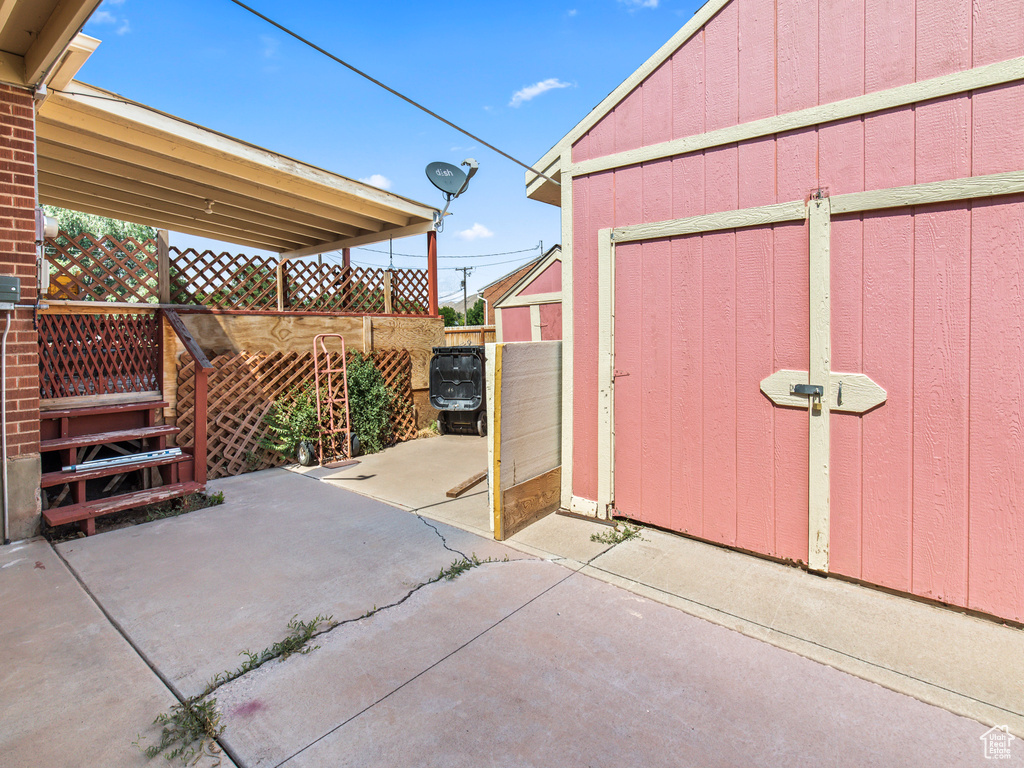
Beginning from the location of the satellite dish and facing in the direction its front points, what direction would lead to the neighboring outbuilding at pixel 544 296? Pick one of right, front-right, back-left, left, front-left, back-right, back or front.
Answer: left

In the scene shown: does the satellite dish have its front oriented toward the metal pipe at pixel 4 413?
no

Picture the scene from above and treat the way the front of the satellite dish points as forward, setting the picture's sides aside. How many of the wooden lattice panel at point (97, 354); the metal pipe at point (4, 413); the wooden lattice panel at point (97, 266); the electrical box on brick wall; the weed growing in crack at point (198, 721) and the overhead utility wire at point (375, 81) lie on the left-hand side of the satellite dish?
0

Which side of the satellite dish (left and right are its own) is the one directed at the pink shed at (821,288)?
front

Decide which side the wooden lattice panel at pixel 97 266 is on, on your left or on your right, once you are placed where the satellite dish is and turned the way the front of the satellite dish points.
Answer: on your right

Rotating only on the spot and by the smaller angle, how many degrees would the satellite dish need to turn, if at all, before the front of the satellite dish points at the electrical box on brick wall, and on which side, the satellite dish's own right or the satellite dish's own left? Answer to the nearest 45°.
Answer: approximately 90° to the satellite dish's own right

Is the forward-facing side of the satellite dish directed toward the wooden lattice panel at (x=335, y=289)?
no

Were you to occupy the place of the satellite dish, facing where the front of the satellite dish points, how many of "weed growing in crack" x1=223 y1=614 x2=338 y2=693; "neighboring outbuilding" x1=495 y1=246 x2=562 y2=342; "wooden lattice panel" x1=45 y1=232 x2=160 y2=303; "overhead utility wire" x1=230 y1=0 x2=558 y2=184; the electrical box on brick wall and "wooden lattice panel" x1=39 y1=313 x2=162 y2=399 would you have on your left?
1

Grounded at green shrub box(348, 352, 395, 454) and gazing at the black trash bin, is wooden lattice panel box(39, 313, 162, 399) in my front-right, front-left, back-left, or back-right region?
back-right

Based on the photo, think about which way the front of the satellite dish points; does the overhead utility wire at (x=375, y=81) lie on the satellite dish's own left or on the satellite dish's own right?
on the satellite dish's own right

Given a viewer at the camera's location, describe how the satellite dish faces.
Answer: facing the viewer and to the right of the viewer

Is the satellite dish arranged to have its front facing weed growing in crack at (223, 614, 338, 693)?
no
